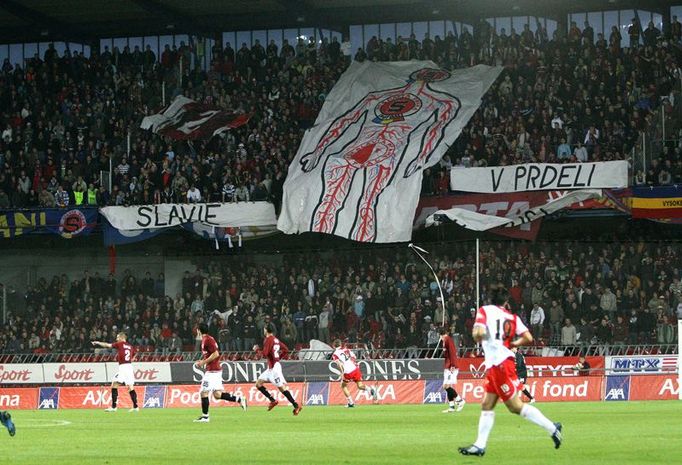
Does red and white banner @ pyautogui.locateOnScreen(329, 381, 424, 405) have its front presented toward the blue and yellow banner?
no

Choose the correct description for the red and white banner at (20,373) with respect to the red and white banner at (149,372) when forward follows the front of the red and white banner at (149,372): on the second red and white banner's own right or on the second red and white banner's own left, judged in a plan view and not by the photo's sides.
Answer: on the second red and white banner's own right

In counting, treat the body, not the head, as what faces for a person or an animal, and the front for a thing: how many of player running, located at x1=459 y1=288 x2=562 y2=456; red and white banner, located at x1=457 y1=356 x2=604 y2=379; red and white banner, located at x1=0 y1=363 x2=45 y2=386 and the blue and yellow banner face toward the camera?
3

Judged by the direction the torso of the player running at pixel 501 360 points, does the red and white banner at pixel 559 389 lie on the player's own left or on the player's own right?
on the player's own right

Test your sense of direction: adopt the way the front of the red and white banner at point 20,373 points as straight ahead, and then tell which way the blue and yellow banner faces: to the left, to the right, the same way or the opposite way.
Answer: the same way

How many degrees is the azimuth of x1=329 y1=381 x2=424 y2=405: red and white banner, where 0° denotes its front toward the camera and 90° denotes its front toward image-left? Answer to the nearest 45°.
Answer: approximately 0°

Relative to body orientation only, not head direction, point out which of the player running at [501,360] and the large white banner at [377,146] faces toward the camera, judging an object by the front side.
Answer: the large white banner

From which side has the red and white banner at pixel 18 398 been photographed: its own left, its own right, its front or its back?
front

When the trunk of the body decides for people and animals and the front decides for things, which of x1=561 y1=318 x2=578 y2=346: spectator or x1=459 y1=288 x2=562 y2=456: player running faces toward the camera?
the spectator

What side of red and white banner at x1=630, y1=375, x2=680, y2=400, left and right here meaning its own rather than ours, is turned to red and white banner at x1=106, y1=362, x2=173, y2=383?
right

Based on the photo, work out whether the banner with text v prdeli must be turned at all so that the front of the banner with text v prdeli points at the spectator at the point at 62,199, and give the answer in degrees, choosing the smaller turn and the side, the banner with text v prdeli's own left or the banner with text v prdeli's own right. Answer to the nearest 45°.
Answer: approximately 90° to the banner with text v prdeli's own right

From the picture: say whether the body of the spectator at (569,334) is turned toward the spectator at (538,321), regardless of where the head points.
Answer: no

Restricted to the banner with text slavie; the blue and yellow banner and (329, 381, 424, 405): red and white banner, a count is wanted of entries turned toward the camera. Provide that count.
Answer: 3

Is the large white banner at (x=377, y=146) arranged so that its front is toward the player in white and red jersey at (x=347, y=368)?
yes

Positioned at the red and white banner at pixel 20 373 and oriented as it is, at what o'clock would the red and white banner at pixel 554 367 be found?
the red and white banner at pixel 554 367 is roughly at 10 o'clock from the red and white banner at pixel 20 373.

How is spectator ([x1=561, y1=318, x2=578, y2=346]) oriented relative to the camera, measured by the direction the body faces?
toward the camera

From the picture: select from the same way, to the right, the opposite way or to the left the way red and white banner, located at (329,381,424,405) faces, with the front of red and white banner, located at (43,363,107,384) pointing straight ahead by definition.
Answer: the same way

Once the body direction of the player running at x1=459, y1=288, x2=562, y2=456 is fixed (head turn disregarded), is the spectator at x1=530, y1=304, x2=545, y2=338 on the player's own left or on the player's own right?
on the player's own right

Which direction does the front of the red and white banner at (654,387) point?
toward the camera

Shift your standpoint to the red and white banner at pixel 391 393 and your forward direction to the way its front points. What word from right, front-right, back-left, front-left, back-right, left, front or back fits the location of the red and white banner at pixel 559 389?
left

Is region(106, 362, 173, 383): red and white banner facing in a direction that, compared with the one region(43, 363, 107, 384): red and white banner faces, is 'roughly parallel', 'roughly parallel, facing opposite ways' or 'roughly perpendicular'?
roughly parallel
